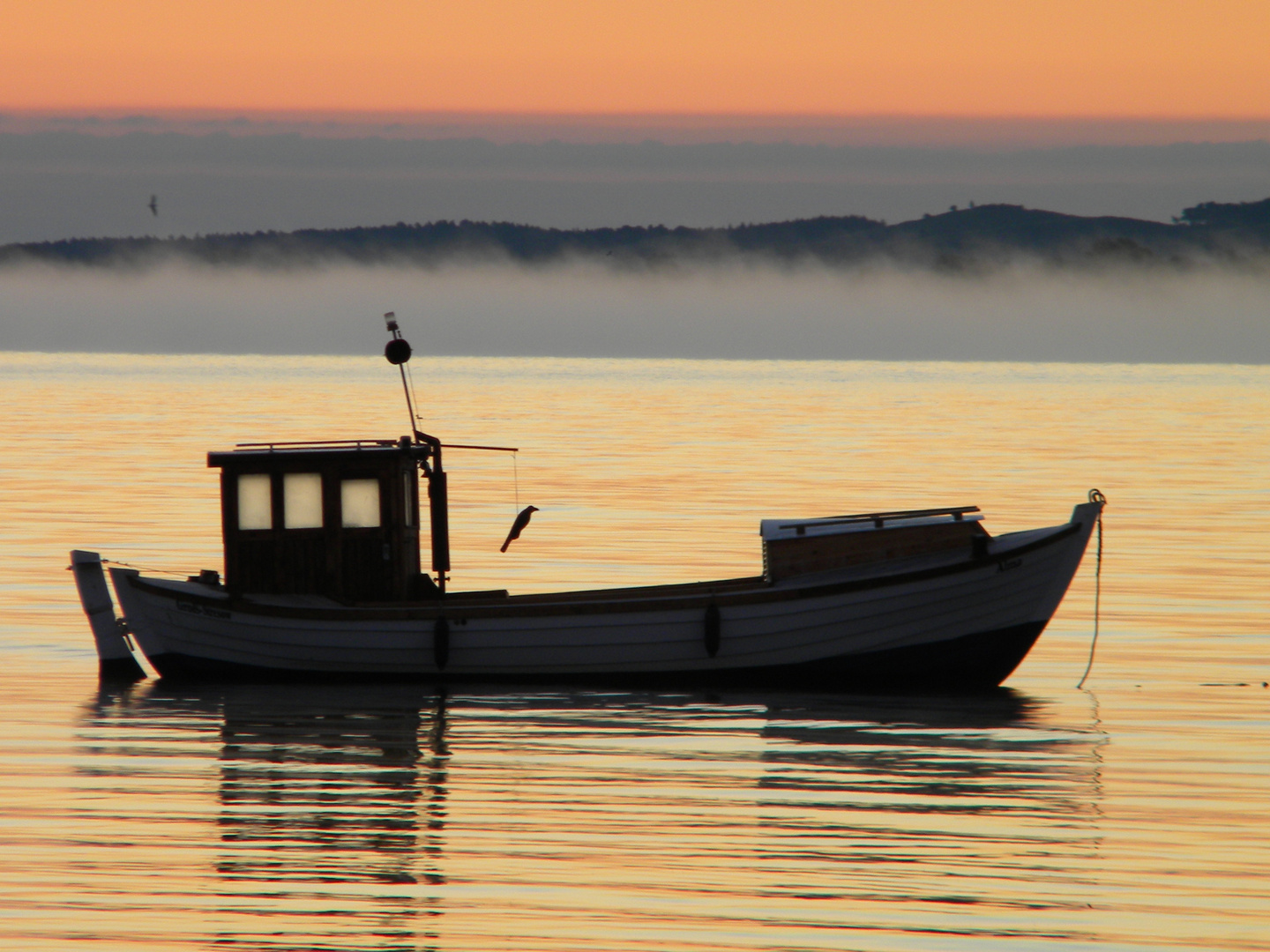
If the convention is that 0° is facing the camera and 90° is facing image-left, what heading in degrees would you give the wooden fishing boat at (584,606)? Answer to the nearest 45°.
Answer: approximately 270°
